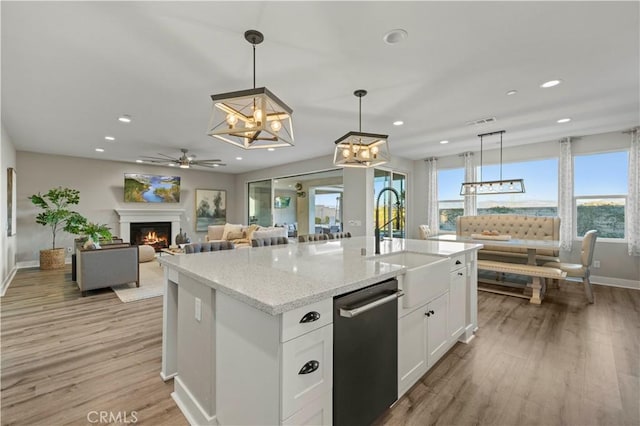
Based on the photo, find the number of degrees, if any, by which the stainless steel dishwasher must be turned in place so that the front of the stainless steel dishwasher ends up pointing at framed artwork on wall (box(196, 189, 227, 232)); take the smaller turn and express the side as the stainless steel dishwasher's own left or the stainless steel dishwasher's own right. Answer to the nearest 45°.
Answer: approximately 180°

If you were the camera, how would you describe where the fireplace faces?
facing the viewer

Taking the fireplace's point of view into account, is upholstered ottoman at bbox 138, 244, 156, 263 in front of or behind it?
in front

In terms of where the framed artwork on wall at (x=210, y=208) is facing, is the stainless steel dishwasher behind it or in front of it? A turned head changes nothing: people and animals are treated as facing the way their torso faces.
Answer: in front

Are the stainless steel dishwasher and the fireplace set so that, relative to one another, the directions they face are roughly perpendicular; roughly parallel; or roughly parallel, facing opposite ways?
roughly parallel

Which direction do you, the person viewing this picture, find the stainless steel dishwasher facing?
facing the viewer and to the right of the viewer

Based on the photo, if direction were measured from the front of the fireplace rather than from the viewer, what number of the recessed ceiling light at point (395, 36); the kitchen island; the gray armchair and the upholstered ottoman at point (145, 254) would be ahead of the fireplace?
4

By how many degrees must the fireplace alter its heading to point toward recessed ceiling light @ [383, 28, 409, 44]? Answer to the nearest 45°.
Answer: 0° — it already faces it

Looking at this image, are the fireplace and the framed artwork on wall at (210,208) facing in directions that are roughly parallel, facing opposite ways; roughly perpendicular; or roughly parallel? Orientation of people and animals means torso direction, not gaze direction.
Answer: roughly parallel

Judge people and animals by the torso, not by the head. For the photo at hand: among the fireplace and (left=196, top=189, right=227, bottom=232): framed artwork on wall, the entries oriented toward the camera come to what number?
2

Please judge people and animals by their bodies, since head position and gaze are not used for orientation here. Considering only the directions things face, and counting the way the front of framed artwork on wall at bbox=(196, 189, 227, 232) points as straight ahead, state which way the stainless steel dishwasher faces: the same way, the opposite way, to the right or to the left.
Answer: the same way

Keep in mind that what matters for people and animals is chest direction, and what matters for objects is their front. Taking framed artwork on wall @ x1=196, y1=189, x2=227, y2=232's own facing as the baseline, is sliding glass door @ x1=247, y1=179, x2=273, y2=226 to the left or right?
on its left

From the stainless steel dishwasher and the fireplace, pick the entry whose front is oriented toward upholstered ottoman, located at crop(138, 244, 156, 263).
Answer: the fireplace

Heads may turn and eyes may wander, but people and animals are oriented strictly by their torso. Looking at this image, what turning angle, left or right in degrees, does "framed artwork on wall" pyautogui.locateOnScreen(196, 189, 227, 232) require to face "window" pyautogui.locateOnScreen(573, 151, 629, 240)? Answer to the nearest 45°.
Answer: approximately 45° to its left

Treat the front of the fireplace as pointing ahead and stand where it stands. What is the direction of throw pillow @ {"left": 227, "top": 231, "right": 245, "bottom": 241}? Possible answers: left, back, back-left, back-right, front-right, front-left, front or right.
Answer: front-left

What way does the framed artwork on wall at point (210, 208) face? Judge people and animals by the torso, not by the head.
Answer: toward the camera

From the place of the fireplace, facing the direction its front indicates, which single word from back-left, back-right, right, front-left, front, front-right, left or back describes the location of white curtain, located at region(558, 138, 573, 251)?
front-left
